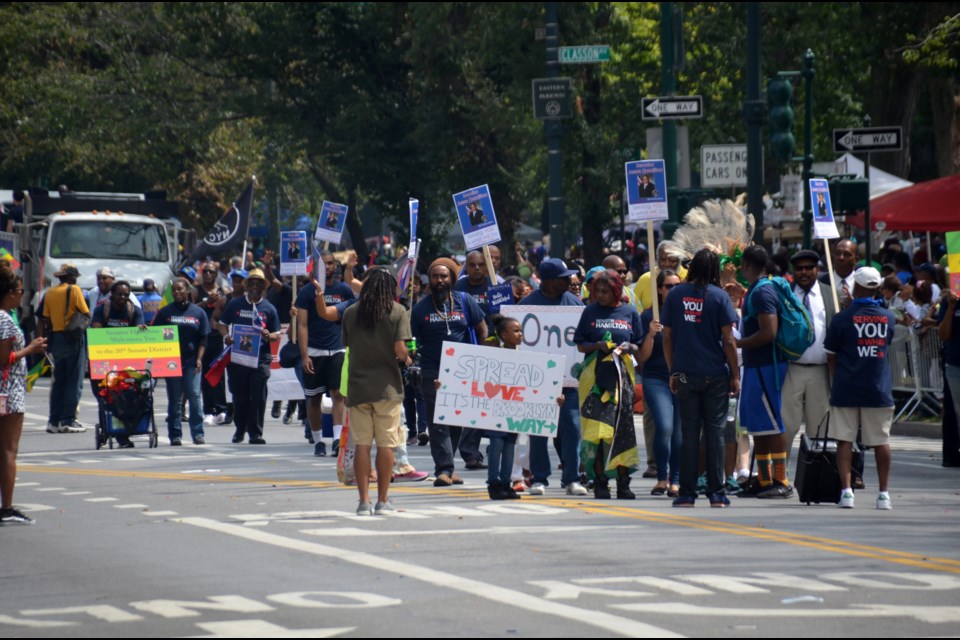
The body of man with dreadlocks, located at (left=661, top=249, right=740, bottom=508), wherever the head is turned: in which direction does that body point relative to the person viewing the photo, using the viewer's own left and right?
facing away from the viewer

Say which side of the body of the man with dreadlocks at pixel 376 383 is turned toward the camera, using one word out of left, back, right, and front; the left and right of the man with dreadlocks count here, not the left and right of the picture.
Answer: back

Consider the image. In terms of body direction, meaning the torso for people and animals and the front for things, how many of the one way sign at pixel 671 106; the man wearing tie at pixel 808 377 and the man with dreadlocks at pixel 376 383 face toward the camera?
2

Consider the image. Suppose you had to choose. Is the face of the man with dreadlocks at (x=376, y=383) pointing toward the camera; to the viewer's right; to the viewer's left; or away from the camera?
away from the camera

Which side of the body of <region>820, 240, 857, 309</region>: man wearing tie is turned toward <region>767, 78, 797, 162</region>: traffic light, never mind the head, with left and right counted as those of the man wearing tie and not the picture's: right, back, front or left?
back

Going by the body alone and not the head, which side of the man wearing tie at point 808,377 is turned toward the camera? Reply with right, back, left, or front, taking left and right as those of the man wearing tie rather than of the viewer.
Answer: front

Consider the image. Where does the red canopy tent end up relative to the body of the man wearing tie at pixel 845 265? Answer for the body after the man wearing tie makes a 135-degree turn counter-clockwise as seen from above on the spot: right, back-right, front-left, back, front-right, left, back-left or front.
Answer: front-left

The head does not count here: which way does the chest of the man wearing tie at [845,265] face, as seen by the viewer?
toward the camera

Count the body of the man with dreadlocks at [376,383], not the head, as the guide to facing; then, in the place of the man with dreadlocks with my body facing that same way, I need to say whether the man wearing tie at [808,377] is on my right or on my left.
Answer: on my right

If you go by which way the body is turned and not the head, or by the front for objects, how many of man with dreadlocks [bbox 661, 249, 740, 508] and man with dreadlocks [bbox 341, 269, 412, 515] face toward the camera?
0

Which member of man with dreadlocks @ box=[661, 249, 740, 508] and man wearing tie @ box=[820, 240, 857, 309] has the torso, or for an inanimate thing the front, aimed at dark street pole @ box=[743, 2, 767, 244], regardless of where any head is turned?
the man with dreadlocks
